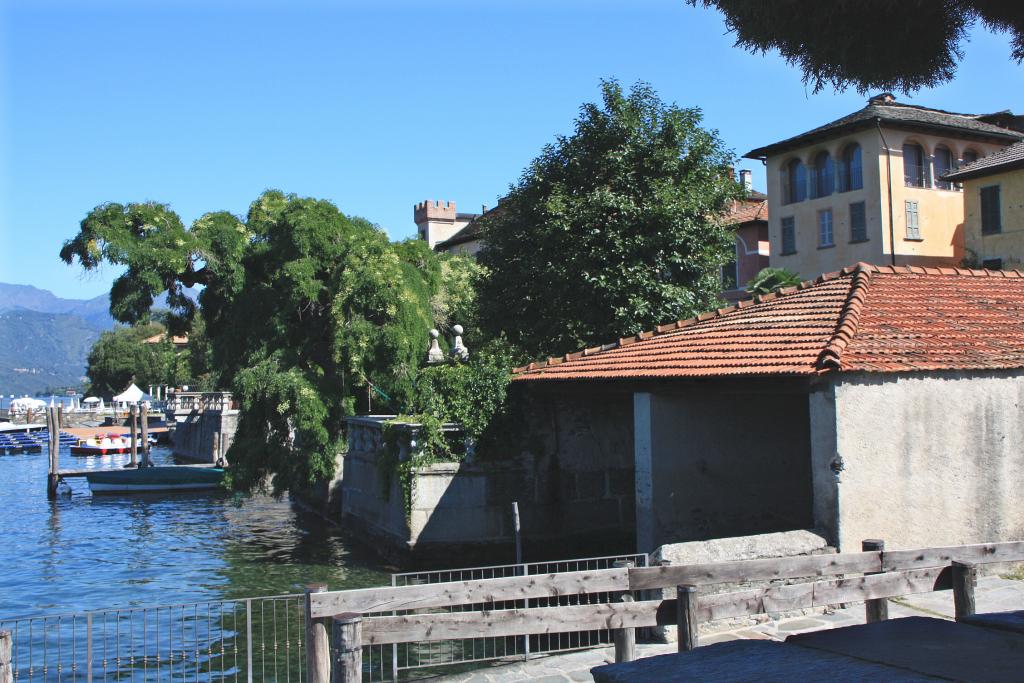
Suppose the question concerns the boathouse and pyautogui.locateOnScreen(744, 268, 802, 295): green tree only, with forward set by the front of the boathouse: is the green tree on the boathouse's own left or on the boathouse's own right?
on the boathouse's own right

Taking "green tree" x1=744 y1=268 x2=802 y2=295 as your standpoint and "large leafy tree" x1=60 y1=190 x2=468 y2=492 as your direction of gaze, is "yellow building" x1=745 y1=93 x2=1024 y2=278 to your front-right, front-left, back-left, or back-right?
back-right

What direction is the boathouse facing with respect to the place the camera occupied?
facing the viewer and to the left of the viewer

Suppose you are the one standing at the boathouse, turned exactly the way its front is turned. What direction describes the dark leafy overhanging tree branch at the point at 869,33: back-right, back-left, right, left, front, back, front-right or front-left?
front-left

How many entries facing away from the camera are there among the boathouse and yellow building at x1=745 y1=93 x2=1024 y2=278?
0

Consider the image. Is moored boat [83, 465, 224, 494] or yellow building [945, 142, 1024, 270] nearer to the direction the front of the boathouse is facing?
the moored boat

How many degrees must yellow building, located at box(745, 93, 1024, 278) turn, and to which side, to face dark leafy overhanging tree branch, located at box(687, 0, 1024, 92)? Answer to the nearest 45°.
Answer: approximately 45° to its left

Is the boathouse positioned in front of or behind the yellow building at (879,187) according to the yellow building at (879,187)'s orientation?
in front

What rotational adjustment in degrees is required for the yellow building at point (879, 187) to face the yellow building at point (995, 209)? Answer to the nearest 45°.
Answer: approximately 90° to its left

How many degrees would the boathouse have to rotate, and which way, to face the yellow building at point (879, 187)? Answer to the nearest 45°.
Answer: approximately 135° to its right

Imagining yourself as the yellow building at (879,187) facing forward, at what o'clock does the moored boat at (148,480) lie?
The moored boat is roughly at 1 o'clock from the yellow building.

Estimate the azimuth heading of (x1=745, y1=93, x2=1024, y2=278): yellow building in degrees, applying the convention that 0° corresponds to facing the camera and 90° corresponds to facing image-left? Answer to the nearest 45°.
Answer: approximately 45°

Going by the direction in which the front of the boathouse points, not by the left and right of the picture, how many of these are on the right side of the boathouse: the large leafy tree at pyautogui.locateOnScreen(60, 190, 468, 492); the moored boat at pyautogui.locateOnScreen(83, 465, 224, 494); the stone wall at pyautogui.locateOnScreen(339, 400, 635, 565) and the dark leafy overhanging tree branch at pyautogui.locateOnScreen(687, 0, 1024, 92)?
3

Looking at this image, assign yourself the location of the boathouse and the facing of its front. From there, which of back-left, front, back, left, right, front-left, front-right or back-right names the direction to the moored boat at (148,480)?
right
